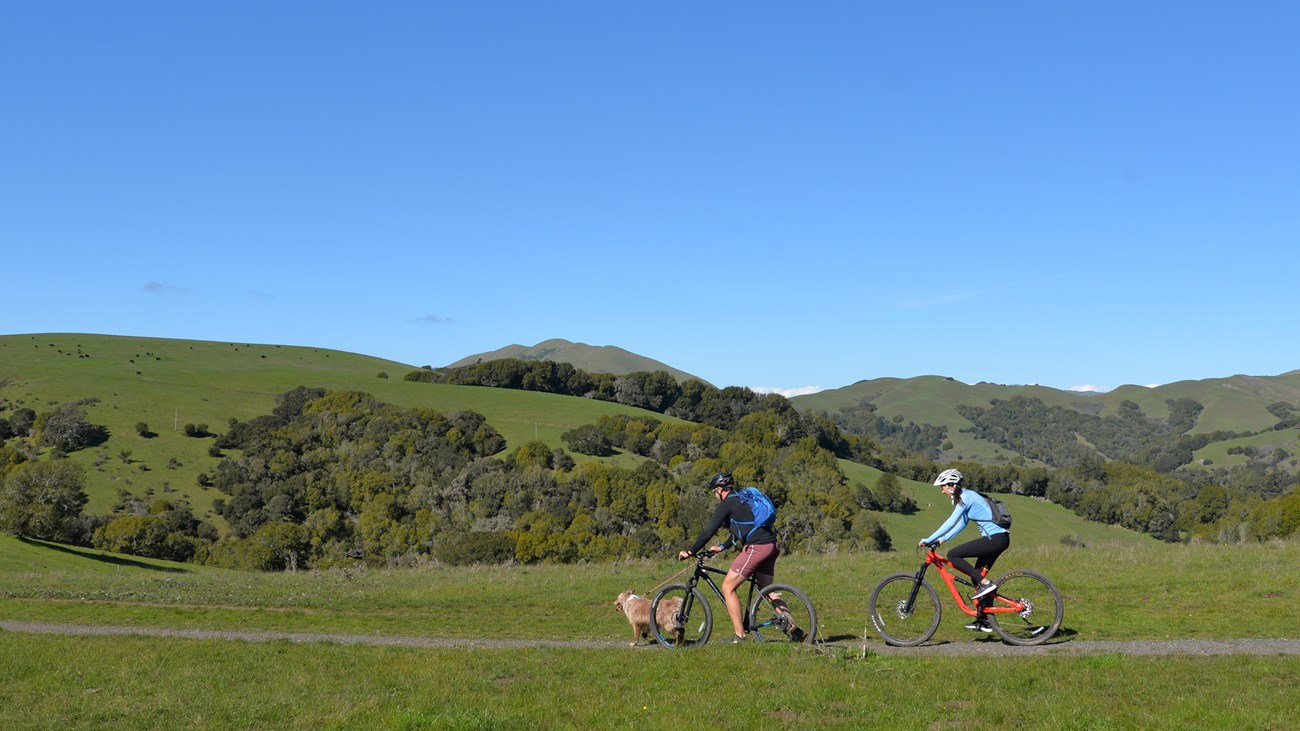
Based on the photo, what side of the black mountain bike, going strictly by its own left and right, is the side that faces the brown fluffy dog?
front

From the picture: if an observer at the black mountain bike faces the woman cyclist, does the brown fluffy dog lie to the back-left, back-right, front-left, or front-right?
back-left

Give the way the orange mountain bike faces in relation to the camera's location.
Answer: facing to the left of the viewer

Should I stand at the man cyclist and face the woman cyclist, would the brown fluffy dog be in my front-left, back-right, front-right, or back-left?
back-left

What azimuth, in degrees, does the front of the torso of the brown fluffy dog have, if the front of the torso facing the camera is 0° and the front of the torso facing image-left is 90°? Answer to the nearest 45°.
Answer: approximately 90°

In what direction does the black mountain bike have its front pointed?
to the viewer's left

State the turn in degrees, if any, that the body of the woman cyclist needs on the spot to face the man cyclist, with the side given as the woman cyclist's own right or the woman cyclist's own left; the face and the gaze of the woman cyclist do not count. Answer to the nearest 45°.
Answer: approximately 45° to the woman cyclist's own left

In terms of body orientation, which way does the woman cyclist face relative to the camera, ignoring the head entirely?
to the viewer's left

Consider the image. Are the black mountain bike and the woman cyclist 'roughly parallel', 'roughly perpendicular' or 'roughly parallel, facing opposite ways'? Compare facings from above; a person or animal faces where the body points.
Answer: roughly parallel
